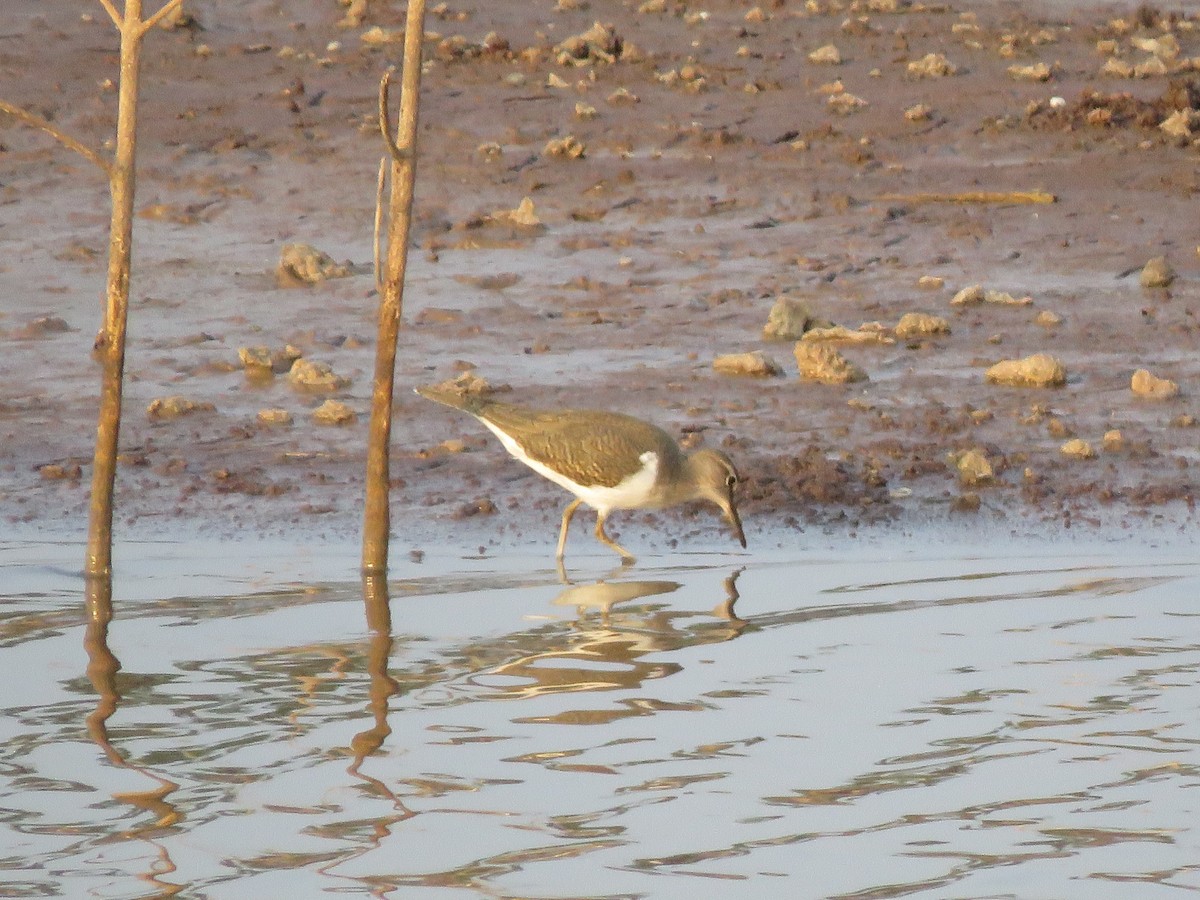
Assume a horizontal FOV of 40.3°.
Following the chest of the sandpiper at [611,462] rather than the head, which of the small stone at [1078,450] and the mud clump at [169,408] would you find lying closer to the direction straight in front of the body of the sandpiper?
the small stone

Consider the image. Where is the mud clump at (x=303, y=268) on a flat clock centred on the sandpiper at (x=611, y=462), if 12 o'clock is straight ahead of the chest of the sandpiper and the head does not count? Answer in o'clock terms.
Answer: The mud clump is roughly at 8 o'clock from the sandpiper.

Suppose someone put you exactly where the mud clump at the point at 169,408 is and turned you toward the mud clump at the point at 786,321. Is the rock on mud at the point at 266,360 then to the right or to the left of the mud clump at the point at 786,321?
left

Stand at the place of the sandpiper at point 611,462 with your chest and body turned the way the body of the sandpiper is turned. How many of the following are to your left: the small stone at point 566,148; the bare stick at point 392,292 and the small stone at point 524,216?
2

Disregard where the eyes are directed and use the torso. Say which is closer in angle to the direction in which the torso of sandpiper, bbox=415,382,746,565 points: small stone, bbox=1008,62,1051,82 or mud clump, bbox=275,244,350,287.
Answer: the small stone

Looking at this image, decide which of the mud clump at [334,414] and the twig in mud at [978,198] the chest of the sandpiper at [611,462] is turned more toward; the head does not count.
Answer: the twig in mud

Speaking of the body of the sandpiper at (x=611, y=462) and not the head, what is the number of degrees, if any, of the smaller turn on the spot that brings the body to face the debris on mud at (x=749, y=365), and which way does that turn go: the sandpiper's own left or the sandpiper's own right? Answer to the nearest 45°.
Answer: approximately 90° to the sandpiper's own left

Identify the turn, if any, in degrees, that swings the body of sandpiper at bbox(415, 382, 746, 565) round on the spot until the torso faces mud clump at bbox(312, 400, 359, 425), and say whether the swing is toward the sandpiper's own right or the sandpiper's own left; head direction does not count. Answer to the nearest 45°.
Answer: approximately 135° to the sandpiper's own left

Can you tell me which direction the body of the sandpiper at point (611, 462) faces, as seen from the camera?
to the viewer's right
